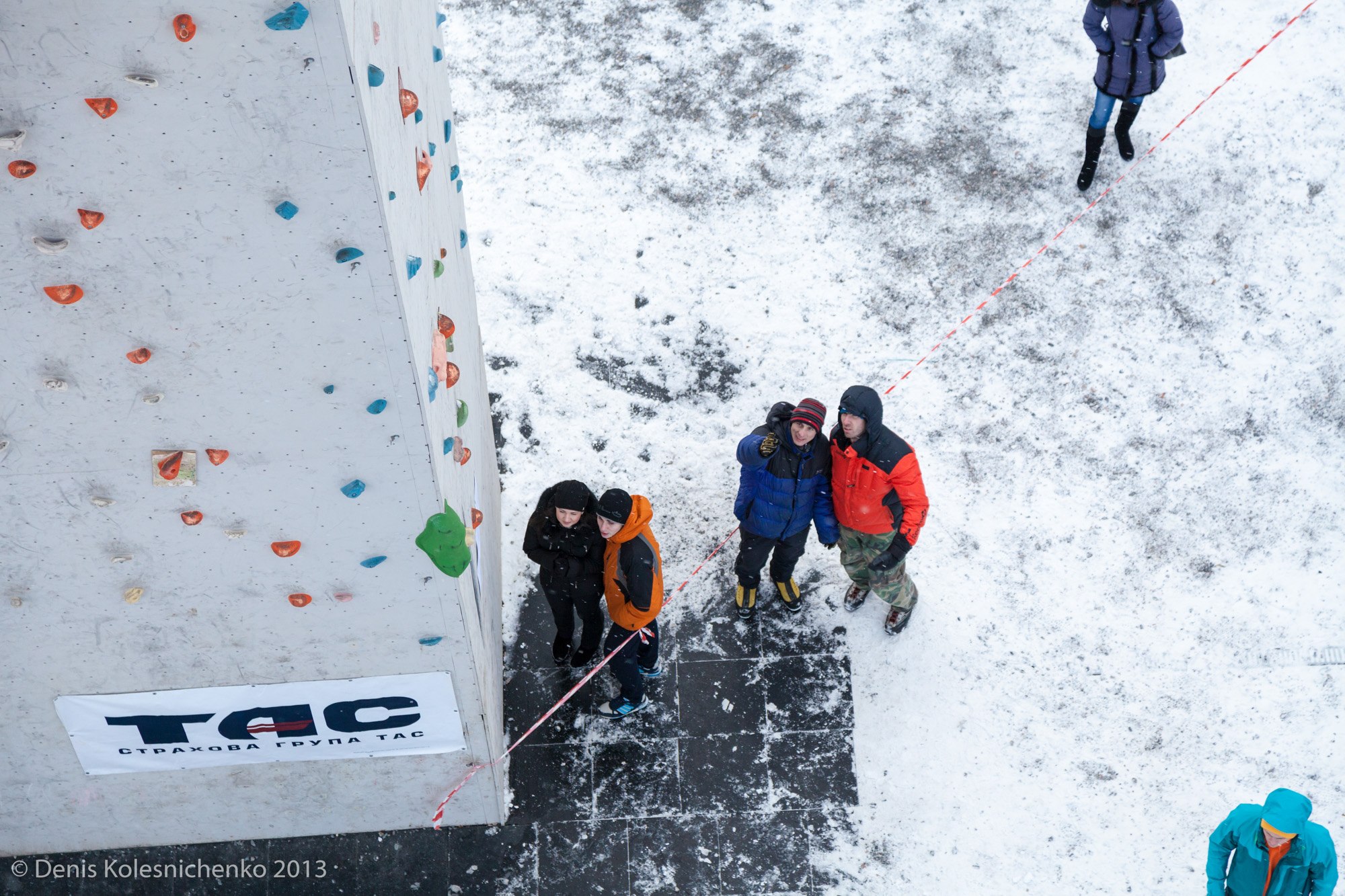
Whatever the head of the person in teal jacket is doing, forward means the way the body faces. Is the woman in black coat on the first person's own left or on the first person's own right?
on the first person's own right

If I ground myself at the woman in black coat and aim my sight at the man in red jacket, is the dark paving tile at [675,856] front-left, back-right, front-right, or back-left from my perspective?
front-right

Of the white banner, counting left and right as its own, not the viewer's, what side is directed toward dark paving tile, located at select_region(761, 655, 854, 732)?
left

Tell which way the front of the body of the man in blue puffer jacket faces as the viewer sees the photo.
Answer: toward the camera

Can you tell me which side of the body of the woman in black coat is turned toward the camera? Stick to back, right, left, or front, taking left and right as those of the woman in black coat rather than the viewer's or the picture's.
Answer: front

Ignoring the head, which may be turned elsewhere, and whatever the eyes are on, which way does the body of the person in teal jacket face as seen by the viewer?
toward the camera
